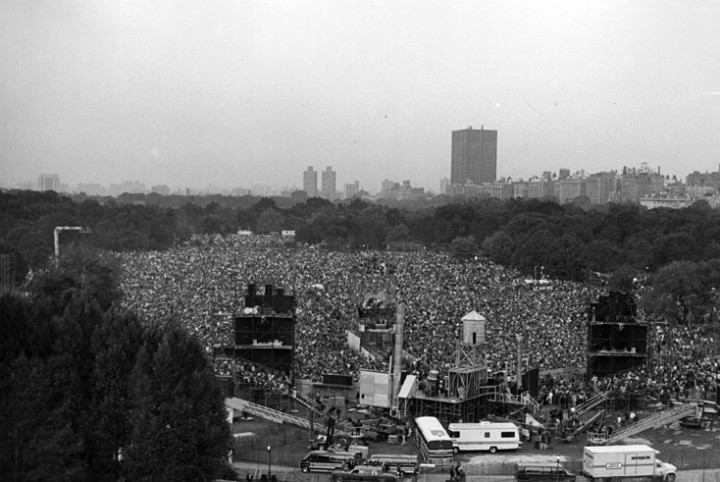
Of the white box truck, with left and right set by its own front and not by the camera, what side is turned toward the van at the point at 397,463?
back

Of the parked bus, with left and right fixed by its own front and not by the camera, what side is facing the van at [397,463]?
right

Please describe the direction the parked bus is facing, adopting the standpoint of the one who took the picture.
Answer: facing the viewer and to the right of the viewer

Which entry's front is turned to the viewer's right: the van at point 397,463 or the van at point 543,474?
the van at point 543,474

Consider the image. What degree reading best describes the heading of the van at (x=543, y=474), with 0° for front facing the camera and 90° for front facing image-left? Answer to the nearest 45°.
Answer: approximately 270°

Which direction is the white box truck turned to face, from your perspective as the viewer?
facing to the right of the viewer

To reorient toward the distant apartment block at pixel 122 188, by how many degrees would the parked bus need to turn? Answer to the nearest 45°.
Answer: approximately 180°

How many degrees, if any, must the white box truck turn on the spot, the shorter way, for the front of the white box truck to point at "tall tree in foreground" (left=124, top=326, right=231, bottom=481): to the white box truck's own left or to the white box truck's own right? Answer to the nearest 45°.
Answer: approximately 135° to the white box truck's own right

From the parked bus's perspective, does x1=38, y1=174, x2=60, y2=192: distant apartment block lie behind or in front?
behind

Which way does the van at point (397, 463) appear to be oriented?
to the viewer's left
